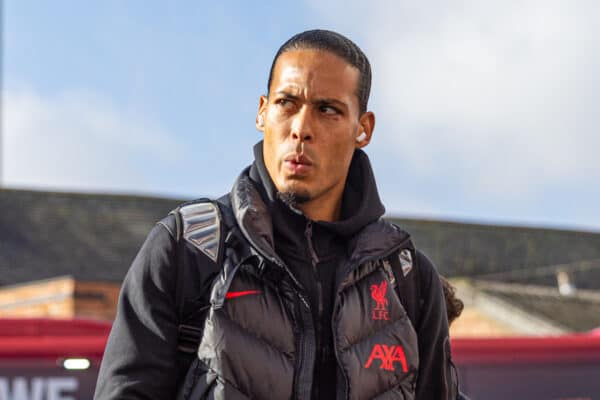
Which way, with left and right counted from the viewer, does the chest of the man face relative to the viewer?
facing the viewer
